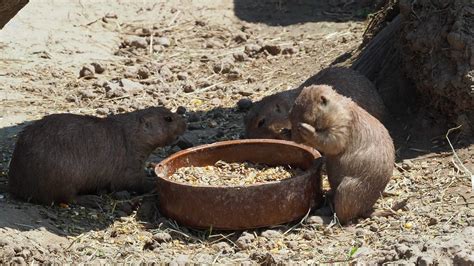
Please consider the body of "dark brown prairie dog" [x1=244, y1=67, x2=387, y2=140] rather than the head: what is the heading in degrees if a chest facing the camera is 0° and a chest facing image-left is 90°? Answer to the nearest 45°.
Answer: approximately 45°

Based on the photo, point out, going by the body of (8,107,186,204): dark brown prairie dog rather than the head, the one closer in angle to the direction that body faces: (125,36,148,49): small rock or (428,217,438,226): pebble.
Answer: the pebble

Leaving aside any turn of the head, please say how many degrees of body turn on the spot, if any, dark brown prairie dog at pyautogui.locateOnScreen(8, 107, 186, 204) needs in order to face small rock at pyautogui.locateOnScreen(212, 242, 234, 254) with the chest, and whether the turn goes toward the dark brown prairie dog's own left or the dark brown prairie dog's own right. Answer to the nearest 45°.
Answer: approximately 45° to the dark brown prairie dog's own right

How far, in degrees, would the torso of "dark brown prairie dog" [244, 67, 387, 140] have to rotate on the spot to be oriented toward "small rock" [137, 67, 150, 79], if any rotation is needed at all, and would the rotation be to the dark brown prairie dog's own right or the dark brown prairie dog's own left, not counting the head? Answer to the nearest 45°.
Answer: approximately 90° to the dark brown prairie dog's own right

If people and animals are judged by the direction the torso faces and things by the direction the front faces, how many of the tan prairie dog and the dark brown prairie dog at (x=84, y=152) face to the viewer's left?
1

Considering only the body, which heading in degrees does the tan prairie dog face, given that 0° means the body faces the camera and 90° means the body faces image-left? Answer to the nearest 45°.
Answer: approximately 90°

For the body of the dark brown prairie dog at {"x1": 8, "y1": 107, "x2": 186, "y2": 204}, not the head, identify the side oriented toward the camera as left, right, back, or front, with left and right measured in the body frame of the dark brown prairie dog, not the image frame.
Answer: right

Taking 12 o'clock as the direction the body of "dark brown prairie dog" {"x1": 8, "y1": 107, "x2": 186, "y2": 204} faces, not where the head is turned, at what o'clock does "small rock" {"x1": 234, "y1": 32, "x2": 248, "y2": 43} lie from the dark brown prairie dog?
The small rock is roughly at 10 o'clock from the dark brown prairie dog.

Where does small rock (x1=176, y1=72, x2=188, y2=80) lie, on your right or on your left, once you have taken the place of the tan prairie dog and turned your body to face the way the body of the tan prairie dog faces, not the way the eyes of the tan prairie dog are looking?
on your right

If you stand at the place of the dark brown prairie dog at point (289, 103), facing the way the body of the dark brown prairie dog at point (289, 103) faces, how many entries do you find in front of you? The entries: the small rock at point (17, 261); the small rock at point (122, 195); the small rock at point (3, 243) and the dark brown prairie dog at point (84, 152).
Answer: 4

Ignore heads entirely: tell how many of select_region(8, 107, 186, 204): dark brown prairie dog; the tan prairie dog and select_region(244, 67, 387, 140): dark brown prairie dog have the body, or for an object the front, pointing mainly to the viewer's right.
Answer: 1
